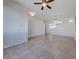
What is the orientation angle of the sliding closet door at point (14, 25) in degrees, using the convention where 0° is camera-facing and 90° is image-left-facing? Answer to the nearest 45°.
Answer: approximately 315°
